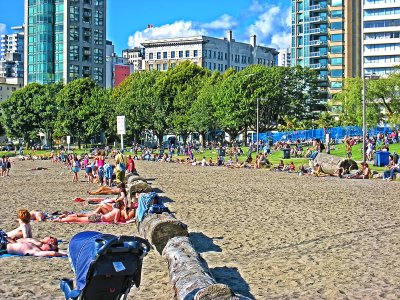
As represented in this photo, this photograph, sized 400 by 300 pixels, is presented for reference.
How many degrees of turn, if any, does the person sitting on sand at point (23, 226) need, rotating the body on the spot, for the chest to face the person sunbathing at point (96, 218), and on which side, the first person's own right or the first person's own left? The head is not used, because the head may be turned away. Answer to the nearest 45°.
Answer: approximately 135° to the first person's own right

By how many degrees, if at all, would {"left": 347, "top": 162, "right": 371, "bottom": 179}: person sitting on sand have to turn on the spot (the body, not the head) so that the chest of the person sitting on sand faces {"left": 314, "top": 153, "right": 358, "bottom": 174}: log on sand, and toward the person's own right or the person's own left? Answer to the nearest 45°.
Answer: approximately 45° to the person's own right

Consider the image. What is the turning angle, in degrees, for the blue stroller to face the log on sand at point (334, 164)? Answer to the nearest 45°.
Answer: approximately 90° to its right

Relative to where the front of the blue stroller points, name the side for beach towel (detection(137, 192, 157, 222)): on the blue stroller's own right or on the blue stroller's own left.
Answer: on the blue stroller's own right
